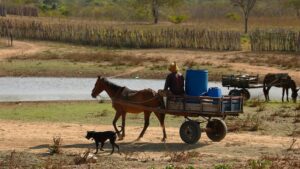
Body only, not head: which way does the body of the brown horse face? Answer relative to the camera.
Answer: to the viewer's left

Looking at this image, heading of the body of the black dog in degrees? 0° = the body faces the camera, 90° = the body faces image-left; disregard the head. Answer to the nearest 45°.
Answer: approximately 90°

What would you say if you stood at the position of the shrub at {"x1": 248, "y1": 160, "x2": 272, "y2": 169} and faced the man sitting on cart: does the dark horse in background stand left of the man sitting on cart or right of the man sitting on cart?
right

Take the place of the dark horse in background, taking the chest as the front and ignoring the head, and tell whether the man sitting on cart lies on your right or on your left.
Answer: on your right

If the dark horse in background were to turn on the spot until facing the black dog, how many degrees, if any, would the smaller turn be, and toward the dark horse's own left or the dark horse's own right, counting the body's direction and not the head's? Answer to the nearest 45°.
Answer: approximately 90° to the dark horse's own right

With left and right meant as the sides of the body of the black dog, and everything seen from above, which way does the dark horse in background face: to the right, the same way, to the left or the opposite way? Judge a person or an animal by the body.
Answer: the opposite way

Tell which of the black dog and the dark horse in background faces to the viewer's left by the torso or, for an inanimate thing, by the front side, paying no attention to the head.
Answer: the black dog

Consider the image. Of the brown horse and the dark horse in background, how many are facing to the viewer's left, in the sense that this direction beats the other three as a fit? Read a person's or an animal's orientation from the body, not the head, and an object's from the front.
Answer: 1

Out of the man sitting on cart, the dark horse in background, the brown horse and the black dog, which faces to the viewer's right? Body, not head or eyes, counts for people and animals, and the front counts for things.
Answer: the dark horse in background

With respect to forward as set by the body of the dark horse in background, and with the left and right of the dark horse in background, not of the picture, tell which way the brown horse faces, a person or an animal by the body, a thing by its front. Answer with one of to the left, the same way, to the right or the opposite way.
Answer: the opposite way

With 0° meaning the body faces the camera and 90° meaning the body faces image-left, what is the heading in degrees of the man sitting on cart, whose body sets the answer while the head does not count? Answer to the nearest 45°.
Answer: approximately 135°

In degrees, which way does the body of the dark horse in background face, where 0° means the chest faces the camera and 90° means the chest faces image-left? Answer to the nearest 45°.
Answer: approximately 270°
